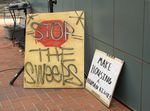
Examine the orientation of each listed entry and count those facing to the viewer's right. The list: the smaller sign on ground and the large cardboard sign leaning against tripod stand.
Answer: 0

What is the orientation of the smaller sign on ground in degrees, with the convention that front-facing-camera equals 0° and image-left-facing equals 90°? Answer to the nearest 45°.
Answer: approximately 45°

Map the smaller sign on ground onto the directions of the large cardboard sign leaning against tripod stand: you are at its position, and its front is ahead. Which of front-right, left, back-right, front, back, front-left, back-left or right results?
front-left

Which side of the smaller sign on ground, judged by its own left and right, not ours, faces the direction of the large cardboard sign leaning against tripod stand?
right

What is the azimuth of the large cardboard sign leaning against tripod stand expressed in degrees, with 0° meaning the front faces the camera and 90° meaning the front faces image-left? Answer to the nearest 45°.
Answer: approximately 0°
